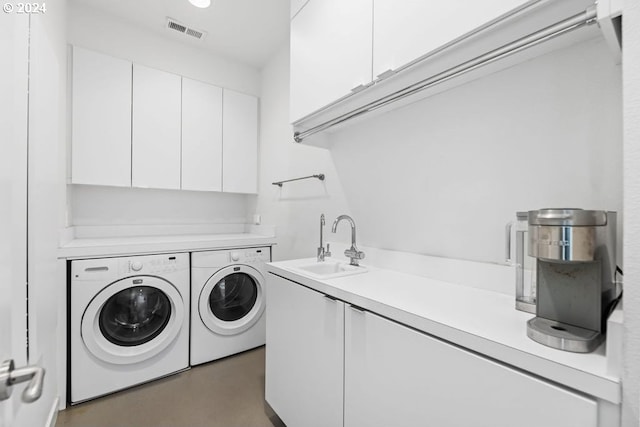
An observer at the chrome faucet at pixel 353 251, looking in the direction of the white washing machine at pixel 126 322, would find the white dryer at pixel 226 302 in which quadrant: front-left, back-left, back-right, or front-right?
front-right

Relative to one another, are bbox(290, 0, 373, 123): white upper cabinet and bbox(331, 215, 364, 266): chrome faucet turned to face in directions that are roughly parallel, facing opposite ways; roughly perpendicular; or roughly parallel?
roughly parallel

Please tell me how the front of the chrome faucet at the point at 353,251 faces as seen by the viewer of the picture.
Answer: facing the viewer and to the left of the viewer

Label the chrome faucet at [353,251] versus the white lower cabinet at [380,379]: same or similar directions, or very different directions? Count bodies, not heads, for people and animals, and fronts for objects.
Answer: same or similar directions

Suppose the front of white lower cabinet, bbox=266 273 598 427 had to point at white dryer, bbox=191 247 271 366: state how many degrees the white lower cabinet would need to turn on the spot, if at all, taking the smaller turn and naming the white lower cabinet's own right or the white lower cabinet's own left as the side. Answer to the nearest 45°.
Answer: approximately 90° to the white lower cabinet's own right

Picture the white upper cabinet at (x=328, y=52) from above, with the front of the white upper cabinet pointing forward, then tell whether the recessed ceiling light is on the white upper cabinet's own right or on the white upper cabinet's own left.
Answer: on the white upper cabinet's own right

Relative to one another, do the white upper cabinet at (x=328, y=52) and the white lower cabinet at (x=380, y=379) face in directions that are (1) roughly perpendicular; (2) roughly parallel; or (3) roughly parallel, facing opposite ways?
roughly parallel

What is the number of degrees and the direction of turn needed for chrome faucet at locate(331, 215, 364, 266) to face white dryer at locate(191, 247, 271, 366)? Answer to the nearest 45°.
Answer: approximately 90° to its right
